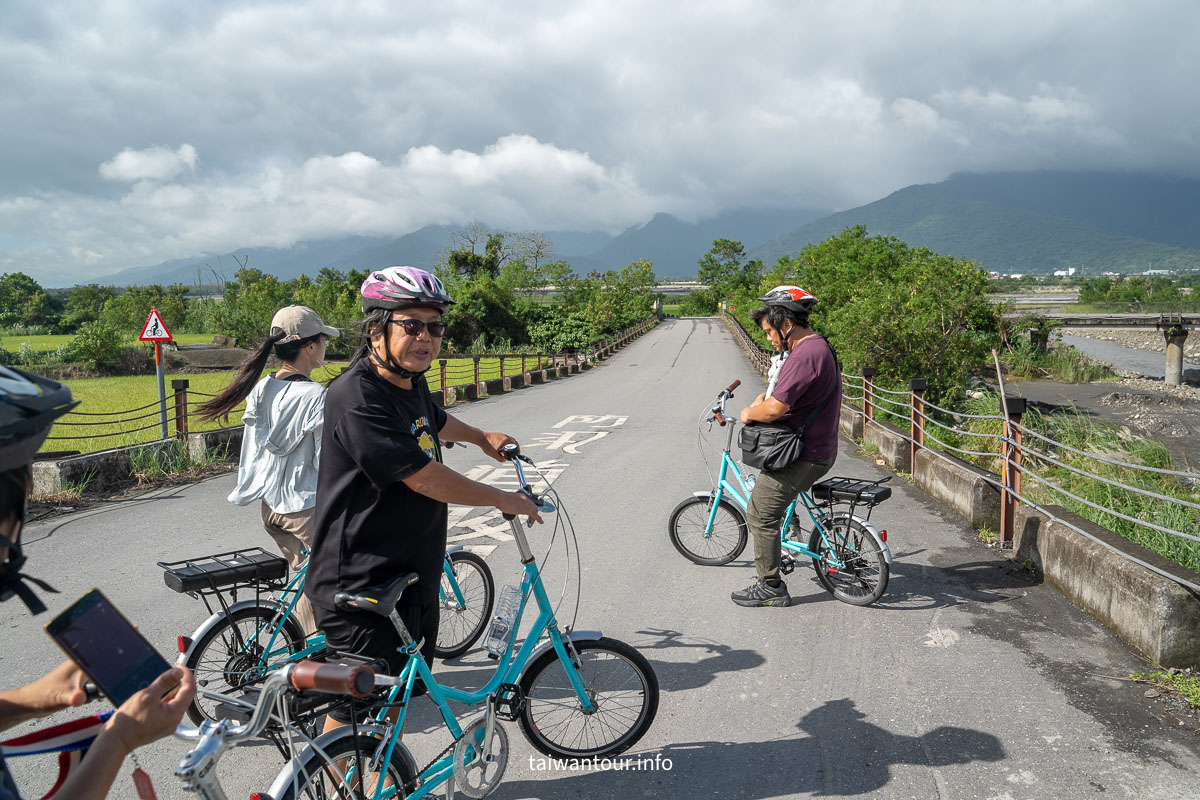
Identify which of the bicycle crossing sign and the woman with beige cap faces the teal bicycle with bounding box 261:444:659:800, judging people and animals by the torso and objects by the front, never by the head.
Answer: the bicycle crossing sign

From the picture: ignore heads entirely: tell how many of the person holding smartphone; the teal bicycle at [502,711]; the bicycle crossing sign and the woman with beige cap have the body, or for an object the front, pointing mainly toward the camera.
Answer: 1

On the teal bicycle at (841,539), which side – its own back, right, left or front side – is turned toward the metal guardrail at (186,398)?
front

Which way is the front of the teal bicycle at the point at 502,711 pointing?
to the viewer's right

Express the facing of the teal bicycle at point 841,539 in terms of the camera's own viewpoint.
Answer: facing away from the viewer and to the left of the viewer

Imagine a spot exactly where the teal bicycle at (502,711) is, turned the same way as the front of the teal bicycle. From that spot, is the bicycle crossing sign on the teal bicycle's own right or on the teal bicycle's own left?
on the teal bicycle's own left

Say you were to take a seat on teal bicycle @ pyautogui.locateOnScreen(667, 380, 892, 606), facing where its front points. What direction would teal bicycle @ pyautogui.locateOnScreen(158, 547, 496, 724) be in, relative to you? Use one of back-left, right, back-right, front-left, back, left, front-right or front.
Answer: left

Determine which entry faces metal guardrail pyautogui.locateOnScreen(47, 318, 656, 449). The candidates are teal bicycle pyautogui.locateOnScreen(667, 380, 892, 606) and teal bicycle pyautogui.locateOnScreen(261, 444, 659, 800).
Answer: teal bicycle pyautogui.locateOnScreen(667, 380, 892, 606)

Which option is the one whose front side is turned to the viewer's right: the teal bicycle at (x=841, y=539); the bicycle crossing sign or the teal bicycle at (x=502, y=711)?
the teal bicycle at (x=502, y=711)

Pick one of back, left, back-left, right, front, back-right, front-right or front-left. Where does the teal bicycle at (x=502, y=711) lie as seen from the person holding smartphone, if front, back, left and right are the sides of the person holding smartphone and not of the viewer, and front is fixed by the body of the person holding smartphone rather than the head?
front-left

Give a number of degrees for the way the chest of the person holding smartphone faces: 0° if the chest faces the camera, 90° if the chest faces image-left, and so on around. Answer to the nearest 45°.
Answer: approximately 270°

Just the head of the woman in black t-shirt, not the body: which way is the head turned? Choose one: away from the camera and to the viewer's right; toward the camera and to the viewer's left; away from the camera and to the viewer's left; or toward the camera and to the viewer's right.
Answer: toward the camera and to the viewer's right

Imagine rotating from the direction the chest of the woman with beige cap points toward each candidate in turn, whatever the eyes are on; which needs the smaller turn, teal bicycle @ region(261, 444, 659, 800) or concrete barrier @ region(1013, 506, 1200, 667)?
the concrete barrier
